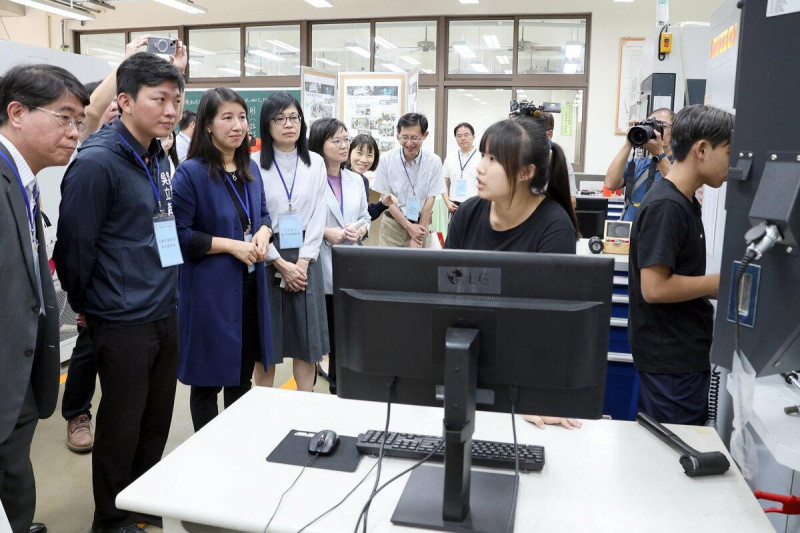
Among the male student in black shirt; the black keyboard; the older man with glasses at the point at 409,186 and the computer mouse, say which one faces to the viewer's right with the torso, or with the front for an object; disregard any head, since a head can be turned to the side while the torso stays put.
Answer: the male student in black shirt

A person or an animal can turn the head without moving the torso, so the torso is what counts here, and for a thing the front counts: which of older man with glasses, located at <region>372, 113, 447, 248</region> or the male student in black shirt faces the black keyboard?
the older man with glasses

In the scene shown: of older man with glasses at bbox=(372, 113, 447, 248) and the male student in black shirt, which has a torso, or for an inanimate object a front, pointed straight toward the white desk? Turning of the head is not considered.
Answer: the older man with glasses

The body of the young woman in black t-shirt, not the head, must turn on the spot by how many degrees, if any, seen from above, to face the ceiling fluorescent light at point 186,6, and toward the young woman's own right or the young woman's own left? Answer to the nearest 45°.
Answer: approximately 90° to the young woman's own right

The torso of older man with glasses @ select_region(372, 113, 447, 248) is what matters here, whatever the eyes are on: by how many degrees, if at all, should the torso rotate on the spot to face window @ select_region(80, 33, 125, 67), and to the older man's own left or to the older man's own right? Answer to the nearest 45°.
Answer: approximately 135° to the older man's own right

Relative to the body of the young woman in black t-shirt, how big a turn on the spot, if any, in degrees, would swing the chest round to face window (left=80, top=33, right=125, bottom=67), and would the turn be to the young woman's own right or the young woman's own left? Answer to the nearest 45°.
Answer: approximately 90° to the young woman's own right

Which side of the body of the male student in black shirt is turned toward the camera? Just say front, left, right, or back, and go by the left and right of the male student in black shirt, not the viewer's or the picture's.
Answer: right

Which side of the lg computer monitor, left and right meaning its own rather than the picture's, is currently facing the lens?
back

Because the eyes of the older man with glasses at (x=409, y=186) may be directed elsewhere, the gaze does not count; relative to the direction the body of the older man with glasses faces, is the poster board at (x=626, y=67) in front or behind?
behind
